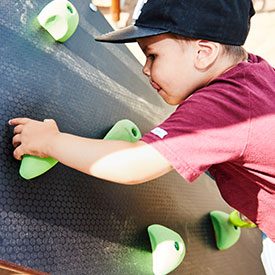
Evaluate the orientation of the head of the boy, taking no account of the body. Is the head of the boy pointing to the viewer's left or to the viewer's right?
to the viewer's left

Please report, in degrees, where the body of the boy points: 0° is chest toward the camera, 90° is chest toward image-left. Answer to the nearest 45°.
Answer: approximately 90°
